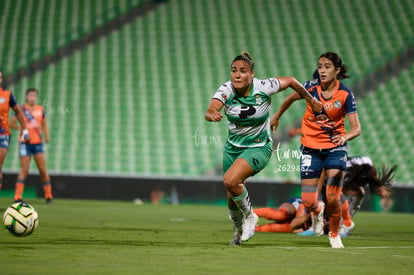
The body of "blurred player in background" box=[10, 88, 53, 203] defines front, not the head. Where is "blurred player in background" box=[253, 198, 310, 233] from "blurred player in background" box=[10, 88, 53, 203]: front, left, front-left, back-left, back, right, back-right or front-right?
front-left

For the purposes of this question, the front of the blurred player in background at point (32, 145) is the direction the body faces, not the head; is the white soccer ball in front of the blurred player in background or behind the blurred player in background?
in front

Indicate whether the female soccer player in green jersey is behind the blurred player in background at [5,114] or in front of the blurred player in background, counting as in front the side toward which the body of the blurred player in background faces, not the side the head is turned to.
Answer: in front

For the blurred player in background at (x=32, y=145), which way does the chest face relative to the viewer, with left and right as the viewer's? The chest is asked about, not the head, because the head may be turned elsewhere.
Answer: facing the viewer

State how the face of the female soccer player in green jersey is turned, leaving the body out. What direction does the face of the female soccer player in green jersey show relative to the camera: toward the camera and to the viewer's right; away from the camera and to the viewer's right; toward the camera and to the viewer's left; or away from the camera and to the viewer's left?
toward the camera and to the viewer's left

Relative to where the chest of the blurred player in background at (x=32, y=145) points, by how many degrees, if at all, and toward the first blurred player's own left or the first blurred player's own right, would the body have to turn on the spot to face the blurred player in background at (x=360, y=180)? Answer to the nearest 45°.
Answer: approximately 45° to the first blurred player's own left
